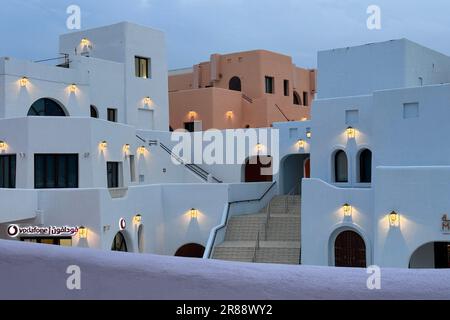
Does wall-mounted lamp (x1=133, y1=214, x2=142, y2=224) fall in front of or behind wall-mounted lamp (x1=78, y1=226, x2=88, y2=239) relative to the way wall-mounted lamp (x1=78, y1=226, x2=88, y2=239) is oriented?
behind

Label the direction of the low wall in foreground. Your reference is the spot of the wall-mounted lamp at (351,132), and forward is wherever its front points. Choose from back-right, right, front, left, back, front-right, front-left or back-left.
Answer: front

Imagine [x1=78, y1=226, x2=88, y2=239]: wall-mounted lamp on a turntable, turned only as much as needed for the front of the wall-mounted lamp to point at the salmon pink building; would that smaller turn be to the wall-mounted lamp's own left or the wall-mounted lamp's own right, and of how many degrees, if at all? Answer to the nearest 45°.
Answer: approximately 135° to the wall-mounted lamp's own left

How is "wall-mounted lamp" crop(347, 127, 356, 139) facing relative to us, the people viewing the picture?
facing the viewer

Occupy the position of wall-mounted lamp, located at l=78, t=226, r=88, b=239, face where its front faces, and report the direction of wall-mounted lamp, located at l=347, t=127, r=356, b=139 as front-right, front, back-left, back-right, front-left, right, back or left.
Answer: left

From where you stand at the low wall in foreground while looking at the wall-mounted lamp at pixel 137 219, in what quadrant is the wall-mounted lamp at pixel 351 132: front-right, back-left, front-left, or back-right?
front-right

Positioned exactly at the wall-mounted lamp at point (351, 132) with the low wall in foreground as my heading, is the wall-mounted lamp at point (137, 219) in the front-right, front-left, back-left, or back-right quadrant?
front-right

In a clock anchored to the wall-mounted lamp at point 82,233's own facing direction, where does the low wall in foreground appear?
The low wall in foreground is roughly at 12 o'clock from the wall-mounted lamp.

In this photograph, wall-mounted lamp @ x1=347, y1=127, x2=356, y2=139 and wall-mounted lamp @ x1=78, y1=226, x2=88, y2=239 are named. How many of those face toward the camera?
2

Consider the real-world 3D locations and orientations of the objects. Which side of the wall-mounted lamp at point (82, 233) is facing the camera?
front

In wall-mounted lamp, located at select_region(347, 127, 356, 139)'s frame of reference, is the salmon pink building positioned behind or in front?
behind
